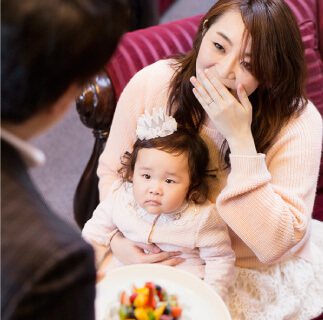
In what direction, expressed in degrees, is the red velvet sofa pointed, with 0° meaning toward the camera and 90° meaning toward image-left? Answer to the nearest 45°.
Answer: approximately 45°

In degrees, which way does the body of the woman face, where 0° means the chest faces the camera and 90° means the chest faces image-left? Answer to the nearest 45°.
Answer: approximately 45°
